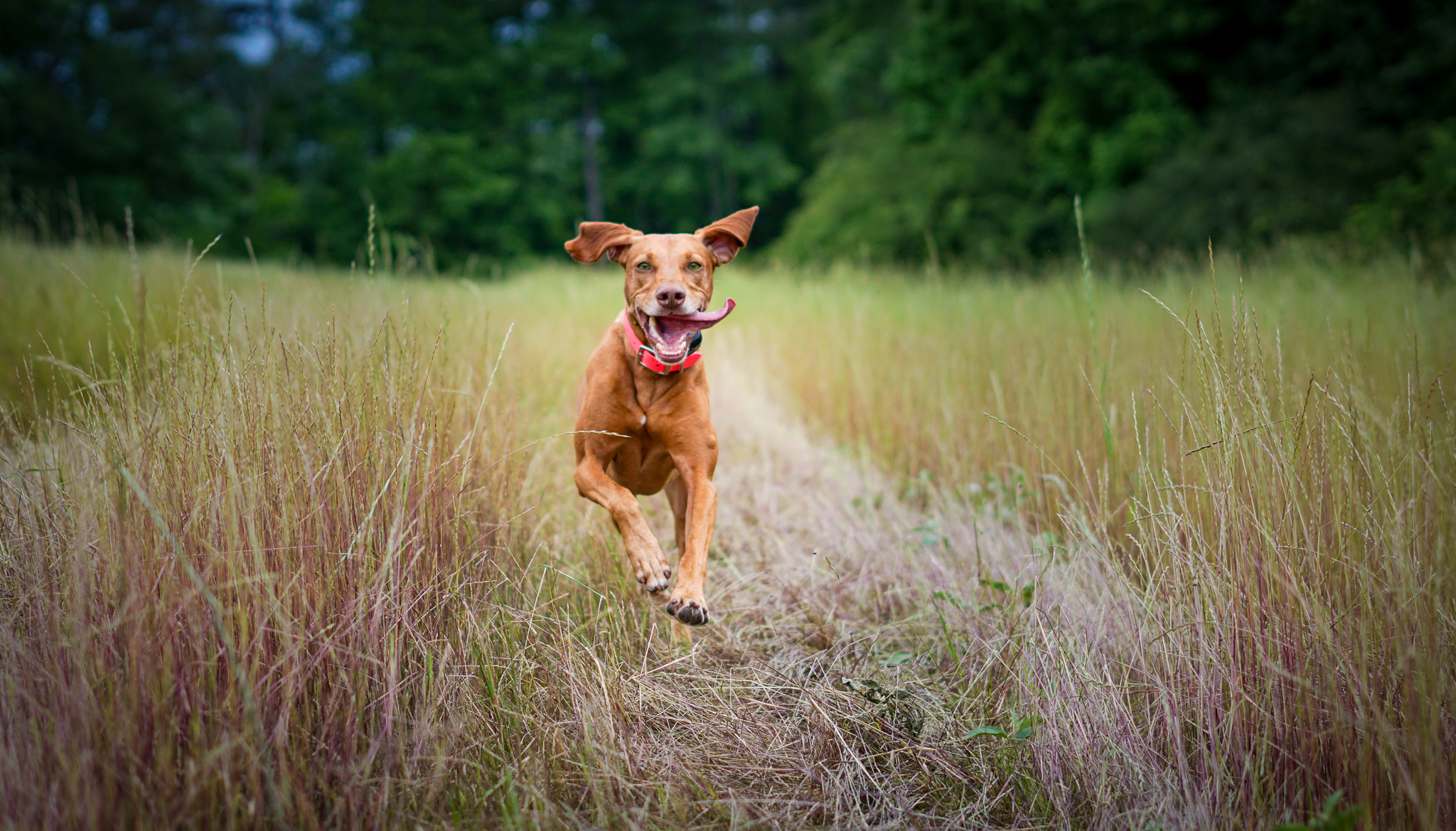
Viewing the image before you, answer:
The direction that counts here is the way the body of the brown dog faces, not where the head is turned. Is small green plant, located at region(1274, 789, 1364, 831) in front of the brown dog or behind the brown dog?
in front

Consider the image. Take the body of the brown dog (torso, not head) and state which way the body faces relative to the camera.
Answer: toward the camera

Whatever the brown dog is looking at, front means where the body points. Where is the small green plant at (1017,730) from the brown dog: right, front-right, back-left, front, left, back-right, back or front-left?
front-left
